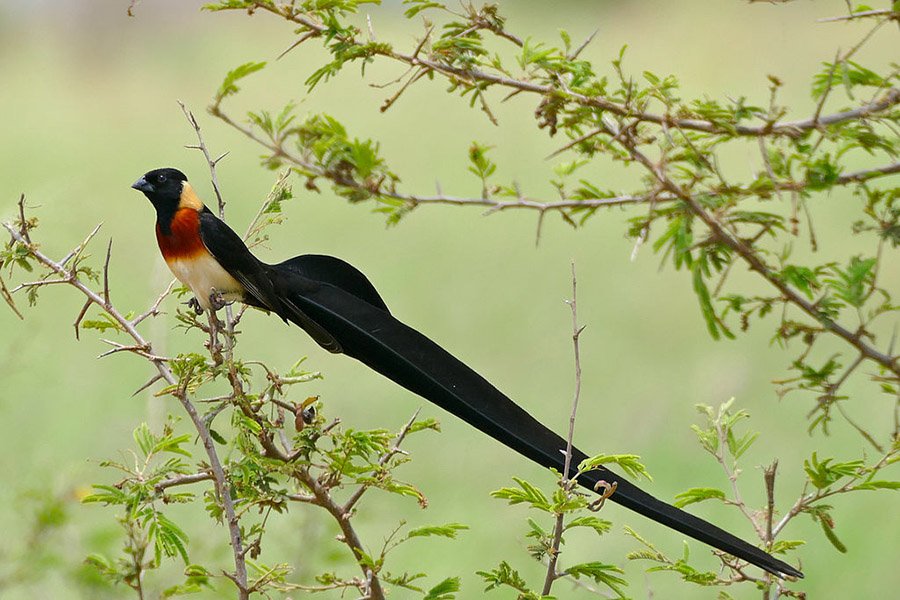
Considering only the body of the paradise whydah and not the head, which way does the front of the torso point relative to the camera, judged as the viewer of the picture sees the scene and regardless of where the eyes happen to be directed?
to the viewer's left
